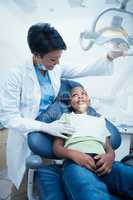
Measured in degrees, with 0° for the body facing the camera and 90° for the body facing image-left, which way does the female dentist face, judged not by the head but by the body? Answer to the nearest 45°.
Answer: approximately 315°

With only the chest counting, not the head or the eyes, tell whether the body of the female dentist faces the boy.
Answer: yes
